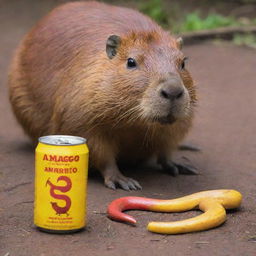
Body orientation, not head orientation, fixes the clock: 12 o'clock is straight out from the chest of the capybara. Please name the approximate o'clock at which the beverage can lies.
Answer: The beverage can is roughly at 2 o'clock from the capybara.

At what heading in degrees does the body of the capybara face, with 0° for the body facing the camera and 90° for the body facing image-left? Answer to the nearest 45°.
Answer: approximately 315°
